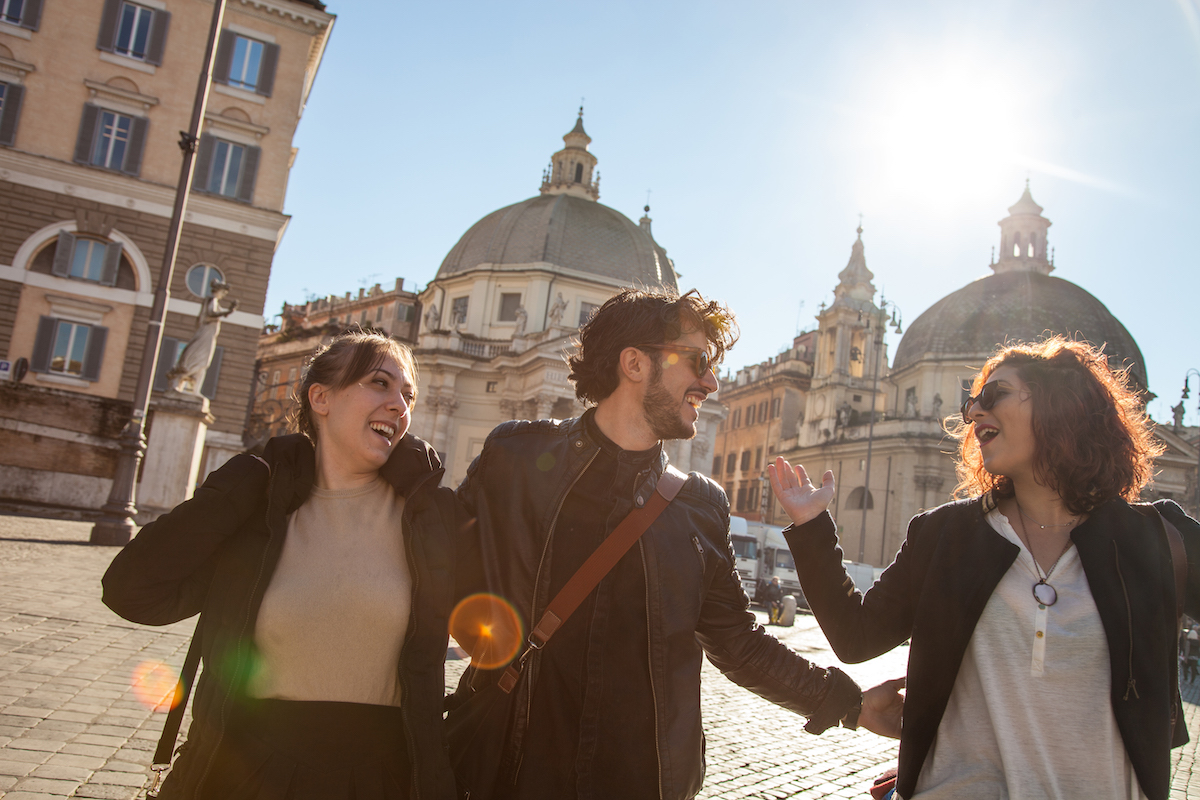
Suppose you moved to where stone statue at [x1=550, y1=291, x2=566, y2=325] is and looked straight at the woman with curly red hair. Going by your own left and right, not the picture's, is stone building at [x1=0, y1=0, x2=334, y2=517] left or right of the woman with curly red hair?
right

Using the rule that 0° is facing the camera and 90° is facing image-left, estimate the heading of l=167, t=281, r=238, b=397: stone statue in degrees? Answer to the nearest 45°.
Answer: approximately 270°

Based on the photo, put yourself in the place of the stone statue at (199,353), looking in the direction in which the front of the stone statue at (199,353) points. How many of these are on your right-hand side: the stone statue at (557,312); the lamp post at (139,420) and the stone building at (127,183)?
1

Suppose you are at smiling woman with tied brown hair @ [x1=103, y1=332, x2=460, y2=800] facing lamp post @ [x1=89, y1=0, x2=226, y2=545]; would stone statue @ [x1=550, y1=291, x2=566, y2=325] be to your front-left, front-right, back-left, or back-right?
front-right

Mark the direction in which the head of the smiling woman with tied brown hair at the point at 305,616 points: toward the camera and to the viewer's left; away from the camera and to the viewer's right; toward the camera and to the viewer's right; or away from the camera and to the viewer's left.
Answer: toward the camera and to the viewer's right

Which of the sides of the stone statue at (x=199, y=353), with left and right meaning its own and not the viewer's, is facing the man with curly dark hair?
right

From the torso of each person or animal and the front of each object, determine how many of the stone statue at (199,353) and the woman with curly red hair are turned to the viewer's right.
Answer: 1

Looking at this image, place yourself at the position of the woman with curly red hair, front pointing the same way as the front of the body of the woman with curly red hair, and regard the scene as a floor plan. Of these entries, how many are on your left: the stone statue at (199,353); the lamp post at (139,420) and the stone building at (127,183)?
0

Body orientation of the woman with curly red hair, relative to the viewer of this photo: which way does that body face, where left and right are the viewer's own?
facing the viewer

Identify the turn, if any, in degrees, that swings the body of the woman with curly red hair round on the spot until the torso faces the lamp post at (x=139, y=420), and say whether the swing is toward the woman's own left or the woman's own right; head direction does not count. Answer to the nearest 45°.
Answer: approximately 135° to the woman's own right

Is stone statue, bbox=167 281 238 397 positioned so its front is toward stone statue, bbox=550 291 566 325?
no

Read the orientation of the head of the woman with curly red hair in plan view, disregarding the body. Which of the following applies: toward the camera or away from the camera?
toward the camera

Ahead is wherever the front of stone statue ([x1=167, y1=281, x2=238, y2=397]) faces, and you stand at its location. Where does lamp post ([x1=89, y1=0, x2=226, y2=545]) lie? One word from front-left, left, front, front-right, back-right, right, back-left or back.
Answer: right

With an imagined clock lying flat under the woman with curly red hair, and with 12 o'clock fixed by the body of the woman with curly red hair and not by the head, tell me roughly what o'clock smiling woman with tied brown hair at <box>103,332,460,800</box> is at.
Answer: The smiling woman with tied brown hair is roughly at 2 o'clock from the woman with curly red hair.
